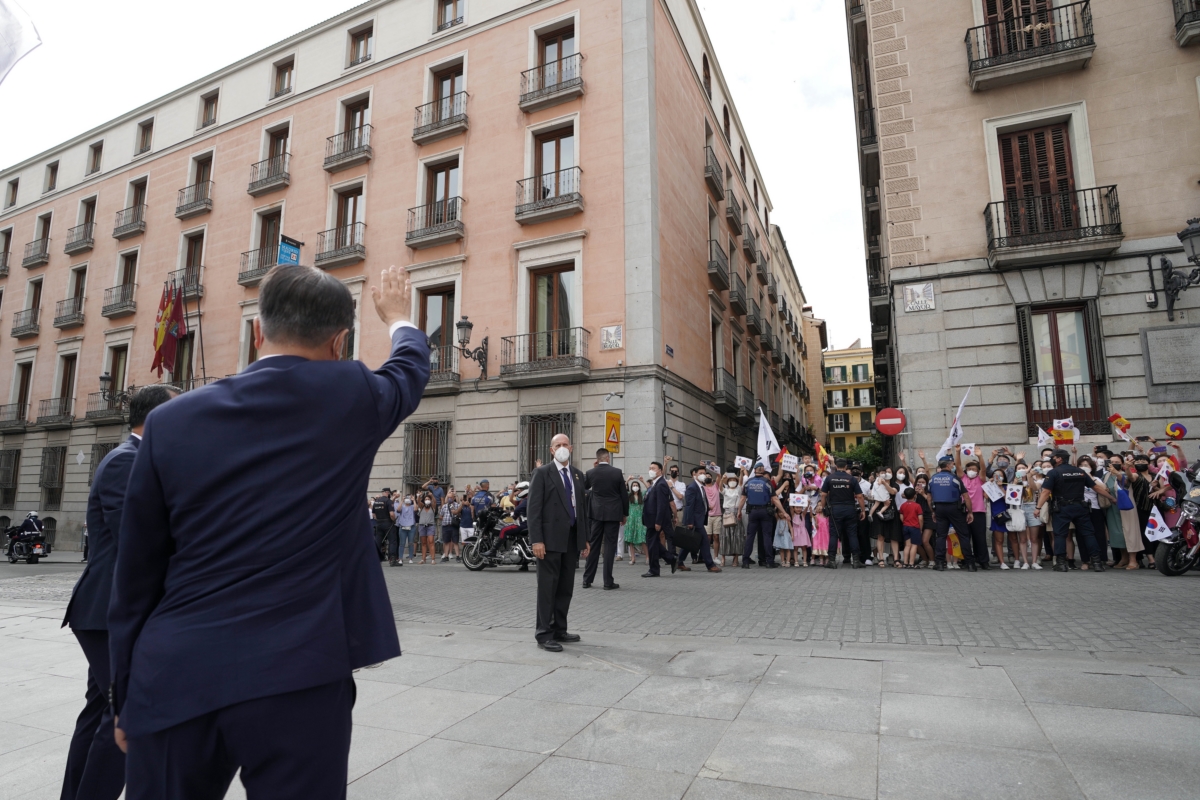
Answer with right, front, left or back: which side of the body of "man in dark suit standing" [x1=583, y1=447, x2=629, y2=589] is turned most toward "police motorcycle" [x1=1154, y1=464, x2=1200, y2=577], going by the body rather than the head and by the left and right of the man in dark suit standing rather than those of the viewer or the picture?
right

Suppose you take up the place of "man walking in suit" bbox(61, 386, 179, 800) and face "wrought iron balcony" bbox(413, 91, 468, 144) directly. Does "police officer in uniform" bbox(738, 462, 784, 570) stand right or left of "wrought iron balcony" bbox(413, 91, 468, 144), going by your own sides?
right

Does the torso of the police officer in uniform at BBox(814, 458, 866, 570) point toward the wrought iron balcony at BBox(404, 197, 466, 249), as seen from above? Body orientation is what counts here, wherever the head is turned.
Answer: no

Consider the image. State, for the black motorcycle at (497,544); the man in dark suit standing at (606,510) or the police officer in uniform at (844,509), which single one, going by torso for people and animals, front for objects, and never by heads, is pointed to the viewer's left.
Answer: the black motorcycle

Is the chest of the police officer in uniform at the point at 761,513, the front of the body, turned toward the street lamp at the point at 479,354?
no

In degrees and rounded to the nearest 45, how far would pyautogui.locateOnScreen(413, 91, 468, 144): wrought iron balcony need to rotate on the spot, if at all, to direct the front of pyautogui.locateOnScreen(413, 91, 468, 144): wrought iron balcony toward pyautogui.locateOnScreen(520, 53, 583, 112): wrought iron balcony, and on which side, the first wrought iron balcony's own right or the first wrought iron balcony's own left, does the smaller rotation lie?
approximately 90° to the first wrought iron balcony's own left

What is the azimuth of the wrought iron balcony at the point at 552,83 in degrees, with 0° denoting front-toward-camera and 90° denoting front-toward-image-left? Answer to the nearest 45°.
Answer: approximately 45°

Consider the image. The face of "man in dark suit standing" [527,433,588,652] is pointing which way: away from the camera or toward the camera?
toward the camera

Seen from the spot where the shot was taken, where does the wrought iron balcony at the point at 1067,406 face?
facing the viewer

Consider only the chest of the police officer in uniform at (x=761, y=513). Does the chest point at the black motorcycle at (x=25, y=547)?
no

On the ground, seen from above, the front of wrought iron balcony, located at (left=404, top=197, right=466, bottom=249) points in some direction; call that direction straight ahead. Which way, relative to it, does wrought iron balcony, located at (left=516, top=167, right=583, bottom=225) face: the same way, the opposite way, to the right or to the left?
the same way

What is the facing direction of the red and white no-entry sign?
toward the camera

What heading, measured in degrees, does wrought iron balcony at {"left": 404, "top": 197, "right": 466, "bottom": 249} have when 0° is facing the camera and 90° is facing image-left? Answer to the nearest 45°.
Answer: approximately 45°

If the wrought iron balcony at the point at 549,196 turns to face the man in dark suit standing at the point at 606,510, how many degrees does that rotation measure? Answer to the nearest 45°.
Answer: approximately 45° to its left
